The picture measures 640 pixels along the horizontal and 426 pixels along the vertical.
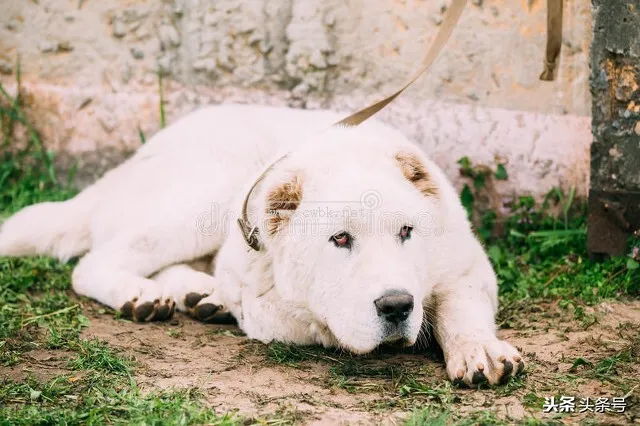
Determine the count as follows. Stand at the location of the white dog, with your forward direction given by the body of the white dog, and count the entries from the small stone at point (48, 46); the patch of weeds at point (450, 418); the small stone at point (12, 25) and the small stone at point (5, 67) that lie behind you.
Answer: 3

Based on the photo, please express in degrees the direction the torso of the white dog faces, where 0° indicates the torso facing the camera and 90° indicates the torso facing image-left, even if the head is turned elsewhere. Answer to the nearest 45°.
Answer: approximately 315°

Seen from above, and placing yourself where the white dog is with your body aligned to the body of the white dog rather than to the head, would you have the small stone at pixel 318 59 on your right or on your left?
on your left

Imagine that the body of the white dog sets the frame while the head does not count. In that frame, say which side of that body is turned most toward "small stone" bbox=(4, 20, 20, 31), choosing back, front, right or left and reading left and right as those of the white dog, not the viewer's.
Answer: back

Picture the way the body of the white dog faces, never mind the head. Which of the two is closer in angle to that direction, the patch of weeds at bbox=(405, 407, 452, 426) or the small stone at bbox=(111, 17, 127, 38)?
the patch of weeds

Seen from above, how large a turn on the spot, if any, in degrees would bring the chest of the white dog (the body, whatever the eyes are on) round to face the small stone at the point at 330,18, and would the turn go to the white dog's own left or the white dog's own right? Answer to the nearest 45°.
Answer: approximately 135° to the white dog's own left

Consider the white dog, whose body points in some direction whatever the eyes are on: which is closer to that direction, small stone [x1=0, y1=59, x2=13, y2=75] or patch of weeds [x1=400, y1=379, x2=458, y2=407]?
the patch of weeds

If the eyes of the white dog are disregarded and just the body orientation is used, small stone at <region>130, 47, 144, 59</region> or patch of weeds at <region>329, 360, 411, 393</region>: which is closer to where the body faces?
the patch of weeds

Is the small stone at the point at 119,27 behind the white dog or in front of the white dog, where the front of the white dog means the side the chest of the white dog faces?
behind

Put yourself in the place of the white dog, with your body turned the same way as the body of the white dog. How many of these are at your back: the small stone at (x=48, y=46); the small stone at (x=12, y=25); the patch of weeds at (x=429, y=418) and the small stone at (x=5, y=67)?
3

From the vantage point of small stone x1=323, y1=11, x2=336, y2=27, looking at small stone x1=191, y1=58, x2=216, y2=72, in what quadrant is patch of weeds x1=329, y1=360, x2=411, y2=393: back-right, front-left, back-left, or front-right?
back-left

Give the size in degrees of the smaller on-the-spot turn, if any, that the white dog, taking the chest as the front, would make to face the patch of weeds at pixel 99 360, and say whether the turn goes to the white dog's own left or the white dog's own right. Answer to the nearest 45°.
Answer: approximately 90° to the white dog's own right

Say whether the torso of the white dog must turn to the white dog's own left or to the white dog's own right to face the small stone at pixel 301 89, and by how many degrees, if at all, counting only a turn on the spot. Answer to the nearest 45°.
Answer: approximately 135° to the white dog's own left

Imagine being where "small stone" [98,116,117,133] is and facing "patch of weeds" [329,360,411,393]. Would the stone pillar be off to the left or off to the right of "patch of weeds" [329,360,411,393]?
left

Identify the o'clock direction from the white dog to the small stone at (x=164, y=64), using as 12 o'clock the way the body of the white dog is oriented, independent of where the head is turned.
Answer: The small stone is roughly at 7 o'clock from the white dog.

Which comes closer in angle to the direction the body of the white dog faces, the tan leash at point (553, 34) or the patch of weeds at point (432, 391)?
the patch of weeds
